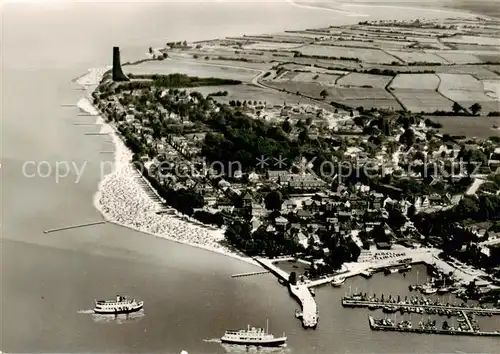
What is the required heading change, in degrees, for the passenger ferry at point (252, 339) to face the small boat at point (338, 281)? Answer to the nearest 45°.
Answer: approximately 45° to its left

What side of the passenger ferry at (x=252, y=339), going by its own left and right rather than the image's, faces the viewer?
right

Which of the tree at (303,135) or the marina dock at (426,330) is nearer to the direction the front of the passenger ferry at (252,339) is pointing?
the marina dock

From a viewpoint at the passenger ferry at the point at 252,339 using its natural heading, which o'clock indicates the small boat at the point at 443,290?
The small boat is roughly at 11 o'clock from the passenger ferry.

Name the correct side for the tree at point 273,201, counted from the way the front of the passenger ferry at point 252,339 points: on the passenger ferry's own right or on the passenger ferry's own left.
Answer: on the passenger ferry's own left

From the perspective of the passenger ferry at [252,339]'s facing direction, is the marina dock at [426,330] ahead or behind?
ahead

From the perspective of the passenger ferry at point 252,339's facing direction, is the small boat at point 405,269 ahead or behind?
ahead
